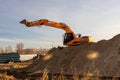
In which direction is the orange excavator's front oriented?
to the viewer's left
